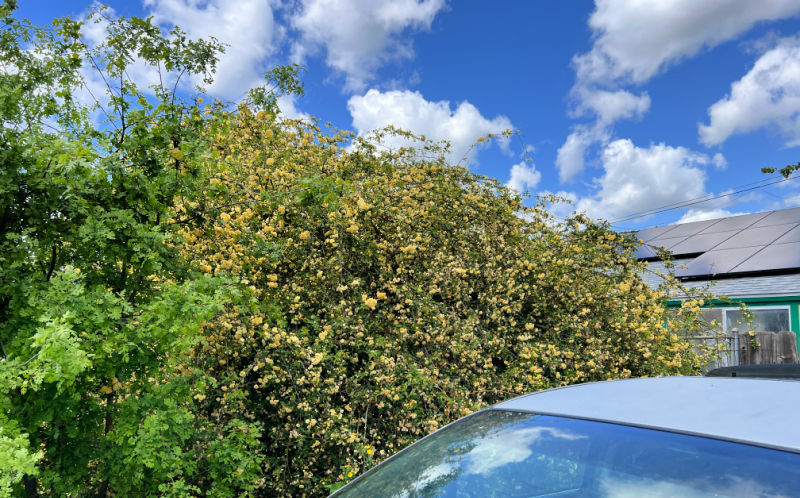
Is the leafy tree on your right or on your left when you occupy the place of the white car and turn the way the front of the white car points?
on your right

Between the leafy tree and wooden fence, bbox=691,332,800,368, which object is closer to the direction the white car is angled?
the leafy tree

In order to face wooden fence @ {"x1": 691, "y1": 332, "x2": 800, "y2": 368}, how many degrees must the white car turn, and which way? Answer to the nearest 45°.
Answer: approximately 135° to its right

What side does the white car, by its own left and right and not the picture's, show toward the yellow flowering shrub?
right

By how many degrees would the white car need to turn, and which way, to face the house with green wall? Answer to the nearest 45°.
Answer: approximately 135° to its right
